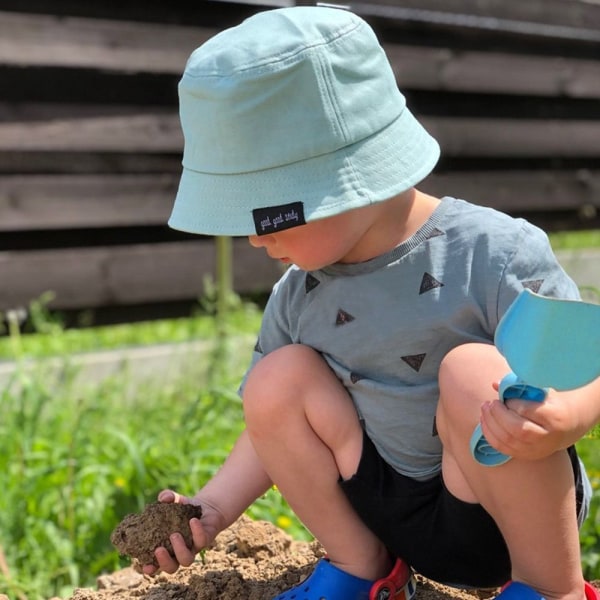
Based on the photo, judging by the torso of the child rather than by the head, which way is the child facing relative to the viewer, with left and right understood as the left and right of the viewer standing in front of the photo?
facing the viewer and to the left of the viewer

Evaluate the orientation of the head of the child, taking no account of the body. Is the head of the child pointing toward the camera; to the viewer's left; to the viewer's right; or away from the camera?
to the viewer's left
